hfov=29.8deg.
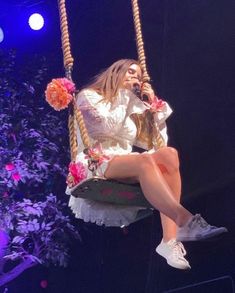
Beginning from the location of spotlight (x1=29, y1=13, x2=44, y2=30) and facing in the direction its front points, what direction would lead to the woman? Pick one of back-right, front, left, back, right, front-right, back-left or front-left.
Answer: front

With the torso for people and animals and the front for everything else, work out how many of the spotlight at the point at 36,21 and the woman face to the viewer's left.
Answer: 0

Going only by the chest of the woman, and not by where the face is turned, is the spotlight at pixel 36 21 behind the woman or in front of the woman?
behind

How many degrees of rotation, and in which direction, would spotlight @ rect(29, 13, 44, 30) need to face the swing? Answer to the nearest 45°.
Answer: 0° — it already faces it

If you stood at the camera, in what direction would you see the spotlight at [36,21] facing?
facing the viewer
